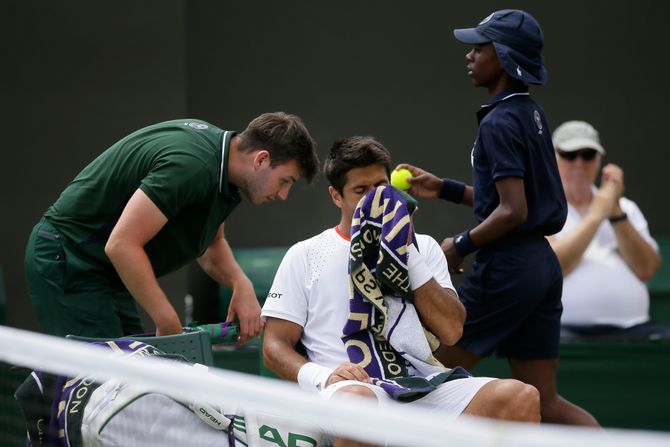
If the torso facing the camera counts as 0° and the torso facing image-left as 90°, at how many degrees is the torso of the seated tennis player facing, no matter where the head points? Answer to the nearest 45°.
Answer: approximately 315°

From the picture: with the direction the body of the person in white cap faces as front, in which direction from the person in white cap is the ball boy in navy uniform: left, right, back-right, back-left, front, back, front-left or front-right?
front

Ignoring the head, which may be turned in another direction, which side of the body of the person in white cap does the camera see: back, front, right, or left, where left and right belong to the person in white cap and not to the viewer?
front

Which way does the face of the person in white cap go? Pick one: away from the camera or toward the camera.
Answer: toward the camera

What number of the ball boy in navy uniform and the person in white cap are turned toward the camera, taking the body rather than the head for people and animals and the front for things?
1

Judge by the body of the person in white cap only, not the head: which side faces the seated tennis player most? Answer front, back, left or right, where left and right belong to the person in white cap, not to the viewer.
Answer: front

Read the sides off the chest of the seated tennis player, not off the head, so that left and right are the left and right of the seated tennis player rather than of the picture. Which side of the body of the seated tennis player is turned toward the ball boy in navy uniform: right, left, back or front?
left

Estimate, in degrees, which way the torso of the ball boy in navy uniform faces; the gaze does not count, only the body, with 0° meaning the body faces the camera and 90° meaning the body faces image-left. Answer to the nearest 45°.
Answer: approximately 90°

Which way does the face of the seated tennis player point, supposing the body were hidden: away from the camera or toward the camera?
toward the camera

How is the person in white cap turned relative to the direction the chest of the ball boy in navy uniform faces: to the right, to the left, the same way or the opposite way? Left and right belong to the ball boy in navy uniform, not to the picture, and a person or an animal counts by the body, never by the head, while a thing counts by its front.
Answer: to the left

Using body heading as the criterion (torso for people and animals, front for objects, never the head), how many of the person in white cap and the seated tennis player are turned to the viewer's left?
0

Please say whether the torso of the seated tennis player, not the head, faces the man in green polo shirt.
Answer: no

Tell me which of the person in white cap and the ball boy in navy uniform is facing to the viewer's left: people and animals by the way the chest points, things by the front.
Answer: the ball boy in navy uniform

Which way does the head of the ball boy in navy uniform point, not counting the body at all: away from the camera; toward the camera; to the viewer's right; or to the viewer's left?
to the viewer's left

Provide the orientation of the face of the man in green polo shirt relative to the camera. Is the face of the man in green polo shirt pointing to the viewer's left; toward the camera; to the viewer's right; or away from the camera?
to the viewer's right
